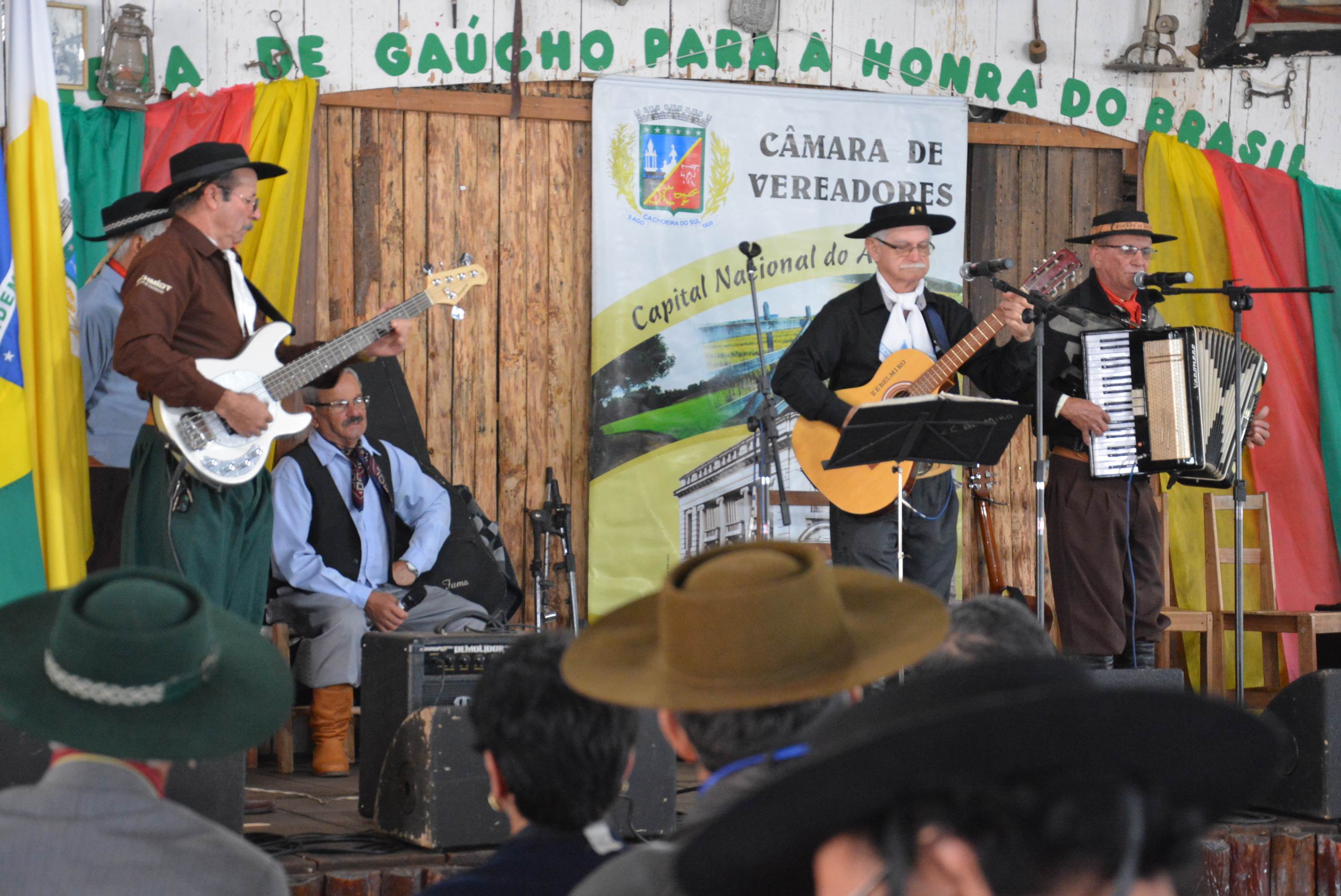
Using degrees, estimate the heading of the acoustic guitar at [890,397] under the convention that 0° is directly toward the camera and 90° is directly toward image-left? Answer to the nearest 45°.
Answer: approximately 0°

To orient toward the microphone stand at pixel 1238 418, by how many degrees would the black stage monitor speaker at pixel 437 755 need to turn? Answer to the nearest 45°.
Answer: approximately 45° to its right

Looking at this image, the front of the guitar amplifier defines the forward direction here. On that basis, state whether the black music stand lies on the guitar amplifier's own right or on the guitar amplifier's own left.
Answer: on the guitar amplifier's own left

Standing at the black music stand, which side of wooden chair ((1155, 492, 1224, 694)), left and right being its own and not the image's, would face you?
right

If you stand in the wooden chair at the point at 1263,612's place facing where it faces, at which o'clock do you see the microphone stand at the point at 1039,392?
The microphone stand is roughly at 2 o'clock from the wooden chair.

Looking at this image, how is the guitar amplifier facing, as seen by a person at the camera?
facing the viewer and to the right of the viewer

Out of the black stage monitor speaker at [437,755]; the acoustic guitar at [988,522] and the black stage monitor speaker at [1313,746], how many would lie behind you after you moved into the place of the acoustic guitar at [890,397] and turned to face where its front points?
1

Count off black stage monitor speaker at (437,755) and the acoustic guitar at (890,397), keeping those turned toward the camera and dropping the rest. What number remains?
1

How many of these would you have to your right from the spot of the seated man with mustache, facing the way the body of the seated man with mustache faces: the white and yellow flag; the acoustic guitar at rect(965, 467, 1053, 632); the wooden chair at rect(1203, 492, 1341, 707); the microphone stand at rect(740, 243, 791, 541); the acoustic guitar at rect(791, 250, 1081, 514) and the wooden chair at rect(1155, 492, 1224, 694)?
1

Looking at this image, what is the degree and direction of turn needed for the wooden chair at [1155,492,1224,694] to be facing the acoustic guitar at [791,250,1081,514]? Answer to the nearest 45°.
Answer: approximately 90° to its right

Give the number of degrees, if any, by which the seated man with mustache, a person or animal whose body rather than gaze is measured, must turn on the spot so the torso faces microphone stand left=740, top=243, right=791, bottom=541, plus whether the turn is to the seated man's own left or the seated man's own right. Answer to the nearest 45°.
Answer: approximately 45° to the seated man's own left

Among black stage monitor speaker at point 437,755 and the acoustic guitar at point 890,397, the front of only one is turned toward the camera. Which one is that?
the acoustic guitar

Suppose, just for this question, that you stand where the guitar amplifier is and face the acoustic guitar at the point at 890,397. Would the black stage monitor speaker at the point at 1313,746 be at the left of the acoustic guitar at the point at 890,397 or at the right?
right

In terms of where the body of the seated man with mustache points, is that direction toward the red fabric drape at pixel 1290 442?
no

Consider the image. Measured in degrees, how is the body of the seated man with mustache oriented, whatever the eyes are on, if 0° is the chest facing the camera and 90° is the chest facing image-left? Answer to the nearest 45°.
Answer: approximately 315°

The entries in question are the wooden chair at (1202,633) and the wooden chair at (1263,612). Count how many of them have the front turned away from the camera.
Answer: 0

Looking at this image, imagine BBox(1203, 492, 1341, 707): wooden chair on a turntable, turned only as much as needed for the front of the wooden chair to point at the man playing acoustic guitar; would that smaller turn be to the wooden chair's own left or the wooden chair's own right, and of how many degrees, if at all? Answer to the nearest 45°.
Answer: approximately 90° to the wooden chair's own right

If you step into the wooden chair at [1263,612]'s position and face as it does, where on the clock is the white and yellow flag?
The white and yellow flag is roughly at 3 o'clock from the wooden chair.
